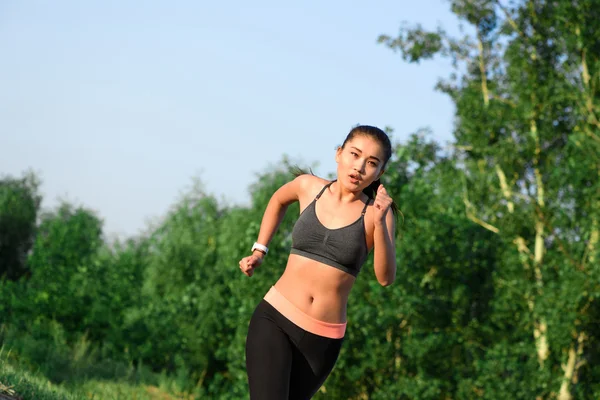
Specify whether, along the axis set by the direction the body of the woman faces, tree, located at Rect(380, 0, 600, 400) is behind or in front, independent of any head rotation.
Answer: behind

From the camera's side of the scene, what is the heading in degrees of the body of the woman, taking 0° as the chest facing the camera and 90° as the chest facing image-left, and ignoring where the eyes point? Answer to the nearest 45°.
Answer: approximately 0°
